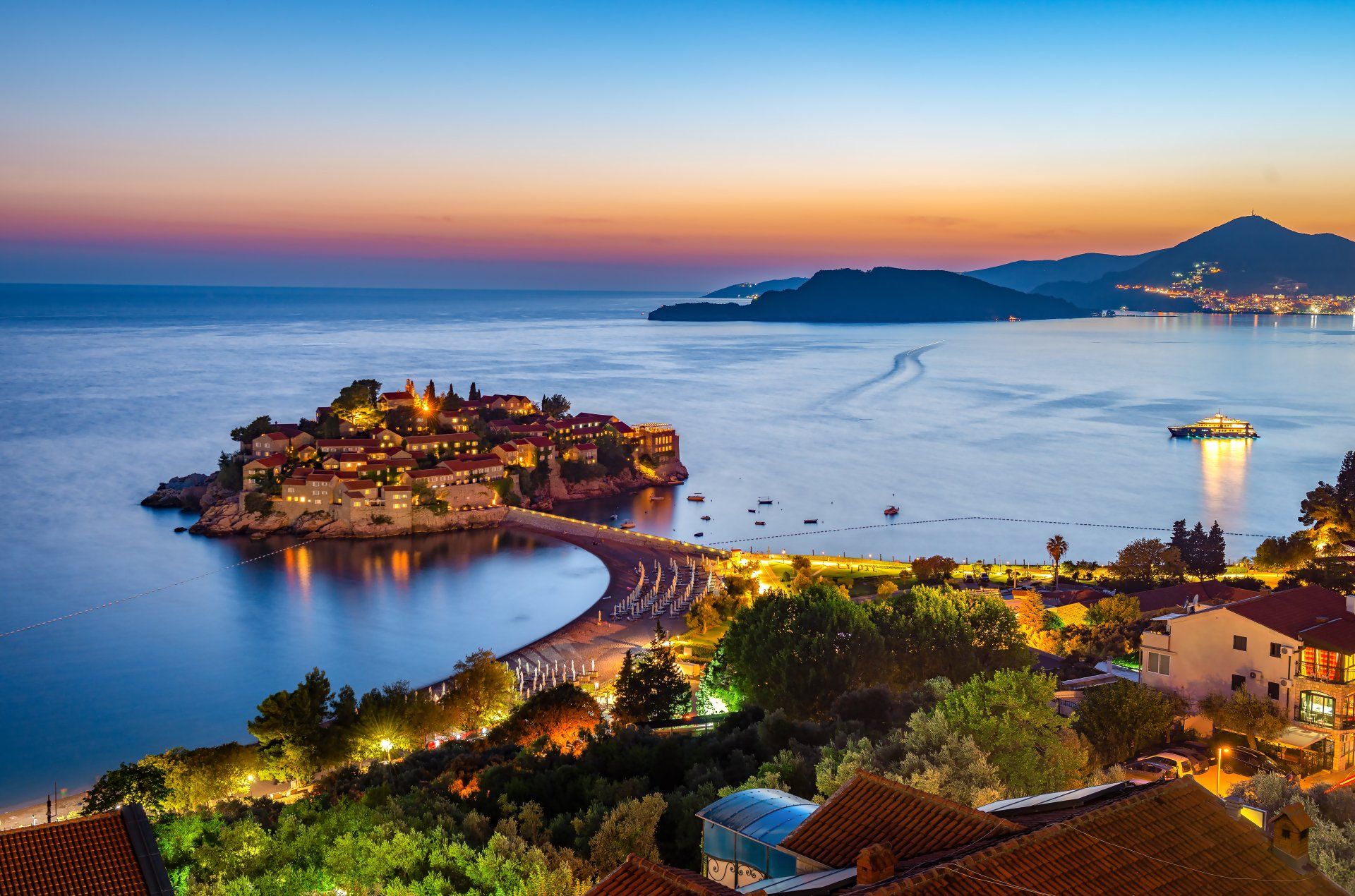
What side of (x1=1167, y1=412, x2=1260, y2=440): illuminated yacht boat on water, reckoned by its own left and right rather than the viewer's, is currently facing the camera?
left

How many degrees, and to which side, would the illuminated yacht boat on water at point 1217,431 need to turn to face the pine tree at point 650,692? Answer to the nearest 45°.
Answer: approximately 90° to its left

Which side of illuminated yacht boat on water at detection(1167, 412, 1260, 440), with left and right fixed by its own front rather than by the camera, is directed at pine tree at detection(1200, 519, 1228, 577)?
left

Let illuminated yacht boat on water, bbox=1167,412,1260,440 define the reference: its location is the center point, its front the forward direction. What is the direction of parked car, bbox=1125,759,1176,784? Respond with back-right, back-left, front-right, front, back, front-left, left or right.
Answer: left

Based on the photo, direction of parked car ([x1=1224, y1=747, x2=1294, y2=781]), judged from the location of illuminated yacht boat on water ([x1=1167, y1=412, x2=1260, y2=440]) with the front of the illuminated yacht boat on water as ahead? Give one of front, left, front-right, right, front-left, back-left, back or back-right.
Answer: left
